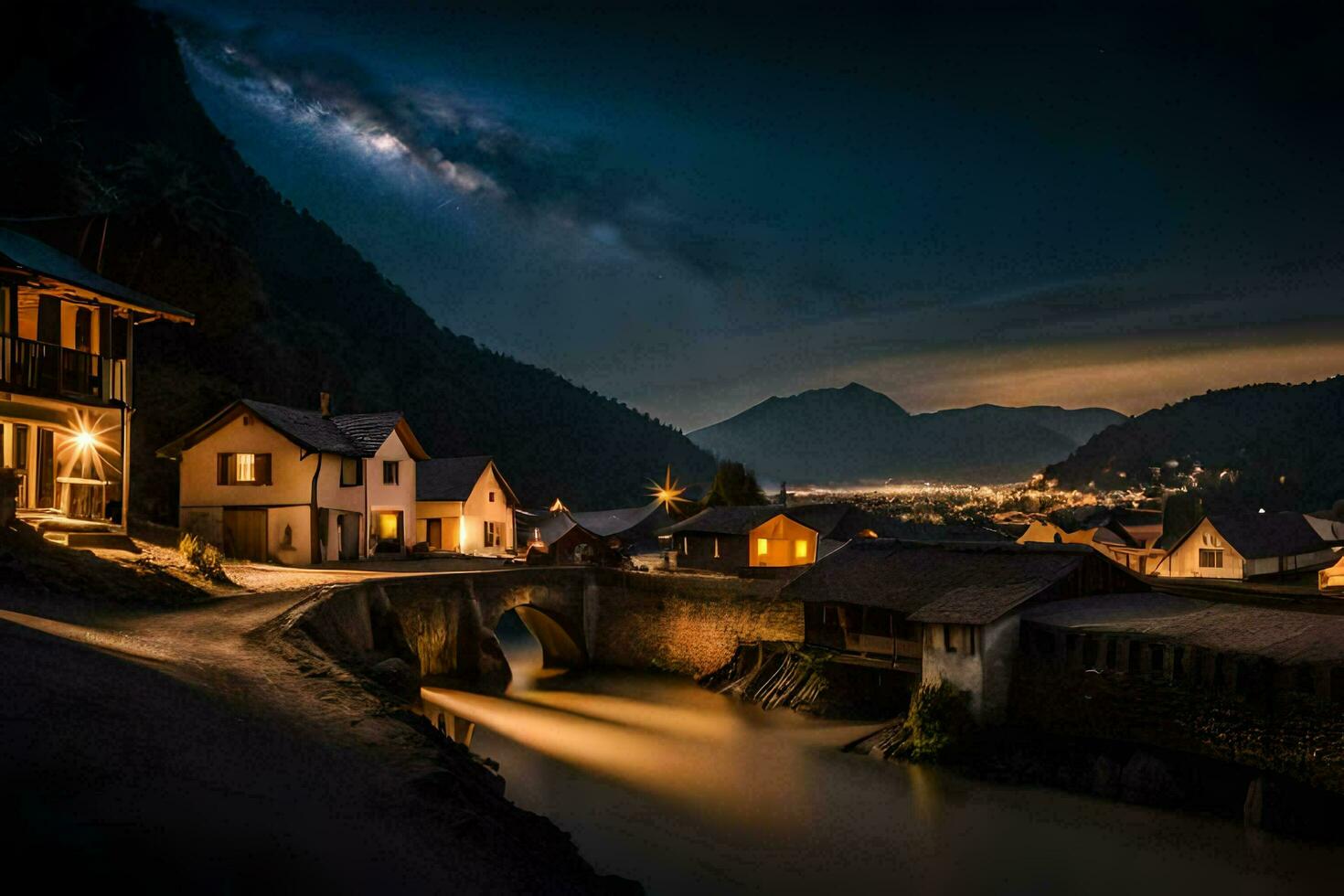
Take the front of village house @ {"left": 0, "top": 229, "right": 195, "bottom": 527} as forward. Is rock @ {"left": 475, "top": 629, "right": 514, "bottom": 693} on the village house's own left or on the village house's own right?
on the village house's own left

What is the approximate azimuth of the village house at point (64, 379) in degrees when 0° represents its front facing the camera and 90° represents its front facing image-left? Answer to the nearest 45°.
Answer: approximately 315°

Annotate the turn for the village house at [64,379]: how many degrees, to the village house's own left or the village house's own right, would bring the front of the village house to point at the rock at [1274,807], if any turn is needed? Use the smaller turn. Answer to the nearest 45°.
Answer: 0° — it already faces it

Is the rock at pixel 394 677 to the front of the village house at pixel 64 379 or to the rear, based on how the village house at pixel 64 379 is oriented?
to the front

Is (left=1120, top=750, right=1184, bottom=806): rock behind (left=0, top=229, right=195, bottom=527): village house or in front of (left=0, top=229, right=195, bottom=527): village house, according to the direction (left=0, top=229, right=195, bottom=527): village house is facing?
in front

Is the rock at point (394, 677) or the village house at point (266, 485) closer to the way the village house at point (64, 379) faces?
the rock

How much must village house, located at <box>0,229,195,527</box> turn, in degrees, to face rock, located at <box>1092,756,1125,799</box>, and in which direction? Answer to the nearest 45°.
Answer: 0° — it already faces it
